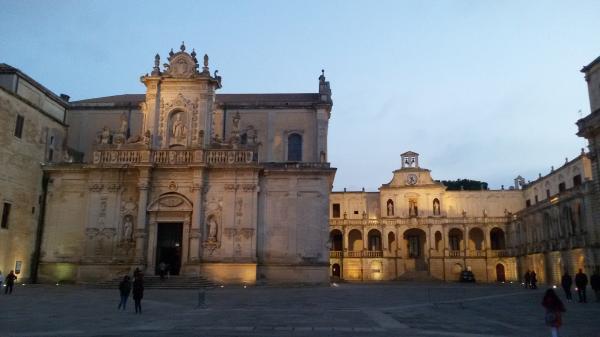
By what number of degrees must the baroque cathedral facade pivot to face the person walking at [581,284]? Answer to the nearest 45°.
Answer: approximately 45° to its left

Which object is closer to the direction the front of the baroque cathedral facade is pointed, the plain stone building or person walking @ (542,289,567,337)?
the person walking

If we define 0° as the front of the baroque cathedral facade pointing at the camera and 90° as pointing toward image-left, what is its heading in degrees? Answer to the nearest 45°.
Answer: approximately 0°

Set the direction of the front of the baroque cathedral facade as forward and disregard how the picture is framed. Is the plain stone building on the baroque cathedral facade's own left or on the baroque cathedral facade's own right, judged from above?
on the baroque cathedral facade's own right

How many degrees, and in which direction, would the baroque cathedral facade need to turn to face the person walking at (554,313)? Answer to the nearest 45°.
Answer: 0° — it already faces them
